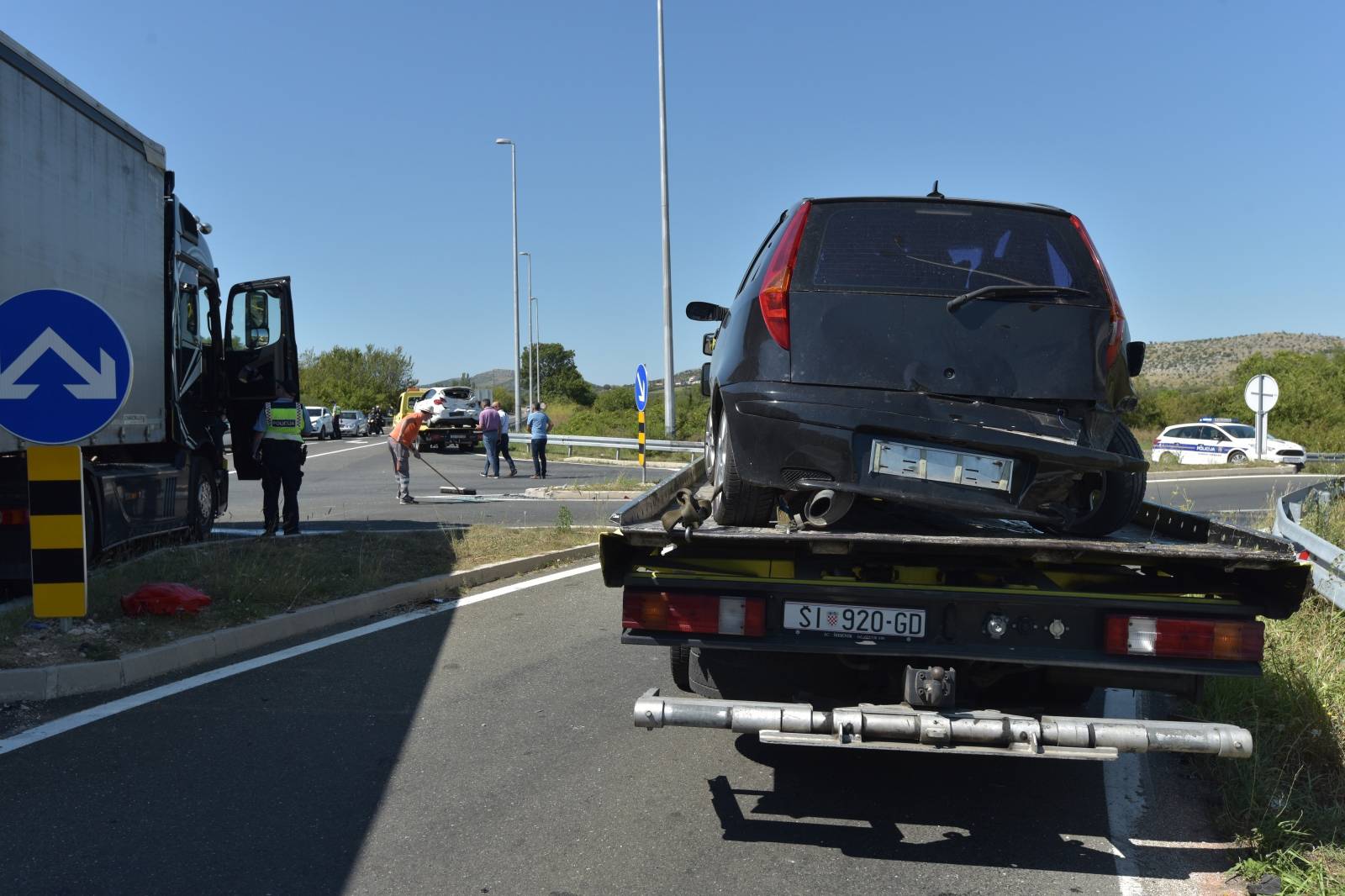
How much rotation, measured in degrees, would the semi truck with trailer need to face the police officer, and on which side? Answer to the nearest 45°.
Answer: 0° — it already faces them

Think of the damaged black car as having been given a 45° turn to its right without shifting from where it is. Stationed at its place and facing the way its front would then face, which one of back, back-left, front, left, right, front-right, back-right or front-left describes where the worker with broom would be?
left

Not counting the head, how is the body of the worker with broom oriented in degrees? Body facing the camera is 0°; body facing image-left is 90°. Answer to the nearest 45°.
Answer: approximately 270°

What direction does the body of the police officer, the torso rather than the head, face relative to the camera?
away from the camera

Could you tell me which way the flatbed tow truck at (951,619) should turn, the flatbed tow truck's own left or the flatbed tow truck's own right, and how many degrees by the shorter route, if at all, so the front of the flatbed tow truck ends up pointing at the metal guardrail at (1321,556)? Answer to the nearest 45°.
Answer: approximately 45° to the flatbed tow truck's own right

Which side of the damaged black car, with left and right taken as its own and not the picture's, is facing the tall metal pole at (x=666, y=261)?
front

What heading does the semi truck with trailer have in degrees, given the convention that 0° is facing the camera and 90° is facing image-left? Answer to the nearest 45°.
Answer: approximately 225°

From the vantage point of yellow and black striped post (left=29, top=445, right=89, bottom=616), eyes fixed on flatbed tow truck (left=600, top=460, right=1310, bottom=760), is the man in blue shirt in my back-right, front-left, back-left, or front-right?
back-left

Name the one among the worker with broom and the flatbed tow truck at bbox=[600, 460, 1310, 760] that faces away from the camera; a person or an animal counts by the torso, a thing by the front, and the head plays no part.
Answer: the flatbed tow truck

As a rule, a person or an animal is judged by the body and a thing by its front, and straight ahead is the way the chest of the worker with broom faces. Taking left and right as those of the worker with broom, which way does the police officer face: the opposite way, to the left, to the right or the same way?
to the left

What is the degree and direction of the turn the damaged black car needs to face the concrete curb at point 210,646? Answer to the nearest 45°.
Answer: approximately 90° to its left

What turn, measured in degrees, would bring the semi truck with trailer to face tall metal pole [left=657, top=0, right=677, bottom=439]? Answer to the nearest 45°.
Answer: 0° — it already faces it

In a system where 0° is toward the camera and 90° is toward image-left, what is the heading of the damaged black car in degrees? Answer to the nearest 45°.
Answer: approximately 180°

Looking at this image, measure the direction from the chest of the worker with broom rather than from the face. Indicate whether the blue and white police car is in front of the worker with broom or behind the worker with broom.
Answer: in front

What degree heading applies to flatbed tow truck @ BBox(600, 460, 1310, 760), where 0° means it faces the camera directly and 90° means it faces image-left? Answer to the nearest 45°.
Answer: approximately 180°
